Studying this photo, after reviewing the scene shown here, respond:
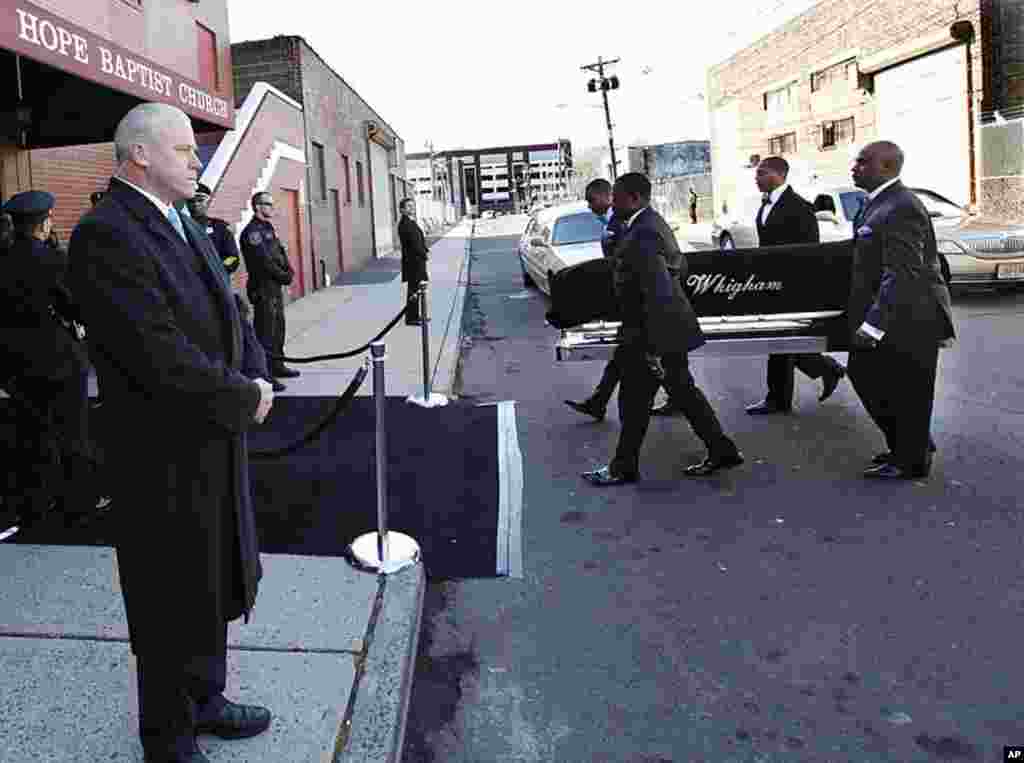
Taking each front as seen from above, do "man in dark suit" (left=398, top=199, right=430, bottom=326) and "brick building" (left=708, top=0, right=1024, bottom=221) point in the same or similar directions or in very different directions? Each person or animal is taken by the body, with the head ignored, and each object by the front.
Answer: very different directions

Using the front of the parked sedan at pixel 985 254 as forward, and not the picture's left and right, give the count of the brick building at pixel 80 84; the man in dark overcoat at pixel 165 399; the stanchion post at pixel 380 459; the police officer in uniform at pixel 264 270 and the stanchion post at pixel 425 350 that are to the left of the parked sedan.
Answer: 0

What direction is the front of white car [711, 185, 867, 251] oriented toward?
to the viewer's left

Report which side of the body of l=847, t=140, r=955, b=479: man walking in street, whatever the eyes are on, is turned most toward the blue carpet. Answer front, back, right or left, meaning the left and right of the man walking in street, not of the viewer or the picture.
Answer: front

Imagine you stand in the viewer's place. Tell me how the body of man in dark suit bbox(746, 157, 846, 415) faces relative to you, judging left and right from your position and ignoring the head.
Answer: facing to the left of the viewer

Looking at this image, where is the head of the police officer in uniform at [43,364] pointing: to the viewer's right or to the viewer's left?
to the viewer's right

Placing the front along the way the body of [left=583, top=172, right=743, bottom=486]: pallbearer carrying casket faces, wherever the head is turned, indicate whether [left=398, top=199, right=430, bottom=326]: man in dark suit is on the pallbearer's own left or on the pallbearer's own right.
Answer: on the pallbearer's own right

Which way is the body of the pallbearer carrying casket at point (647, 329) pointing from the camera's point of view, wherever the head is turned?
to the viewer's left

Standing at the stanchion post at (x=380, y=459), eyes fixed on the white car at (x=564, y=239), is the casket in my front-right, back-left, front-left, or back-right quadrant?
front-right

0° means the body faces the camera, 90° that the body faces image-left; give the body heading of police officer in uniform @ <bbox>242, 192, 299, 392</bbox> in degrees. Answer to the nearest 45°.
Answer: approximately 315°

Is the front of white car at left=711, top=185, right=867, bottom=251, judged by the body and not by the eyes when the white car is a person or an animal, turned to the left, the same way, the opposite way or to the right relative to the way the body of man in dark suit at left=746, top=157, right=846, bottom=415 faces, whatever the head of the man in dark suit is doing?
the same way

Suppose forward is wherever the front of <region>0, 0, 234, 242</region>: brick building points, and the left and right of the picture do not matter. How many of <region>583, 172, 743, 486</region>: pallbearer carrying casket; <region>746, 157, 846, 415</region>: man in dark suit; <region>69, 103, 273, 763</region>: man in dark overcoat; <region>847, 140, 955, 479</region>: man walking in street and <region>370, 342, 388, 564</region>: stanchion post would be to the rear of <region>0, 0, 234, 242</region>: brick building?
0

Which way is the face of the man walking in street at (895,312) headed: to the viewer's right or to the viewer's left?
to the viewer's left

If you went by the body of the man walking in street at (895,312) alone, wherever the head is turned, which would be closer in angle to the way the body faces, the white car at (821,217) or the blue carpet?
the blue carpet
